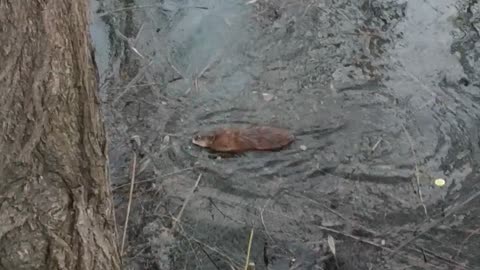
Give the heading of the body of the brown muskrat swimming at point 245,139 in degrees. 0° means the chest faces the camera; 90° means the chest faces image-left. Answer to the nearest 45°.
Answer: approximately 90°

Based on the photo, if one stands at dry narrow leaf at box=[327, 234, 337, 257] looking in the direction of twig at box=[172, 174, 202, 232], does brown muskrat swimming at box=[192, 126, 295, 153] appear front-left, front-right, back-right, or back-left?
front-right

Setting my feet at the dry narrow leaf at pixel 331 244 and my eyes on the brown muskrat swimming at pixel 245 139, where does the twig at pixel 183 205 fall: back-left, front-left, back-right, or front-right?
front-left

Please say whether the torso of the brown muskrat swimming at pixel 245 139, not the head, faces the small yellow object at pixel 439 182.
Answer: no

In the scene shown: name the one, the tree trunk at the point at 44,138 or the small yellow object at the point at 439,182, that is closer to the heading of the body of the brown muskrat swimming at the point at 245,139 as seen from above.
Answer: the tree trunk
